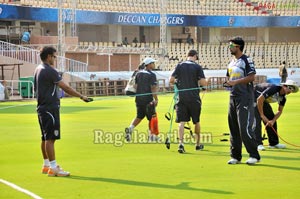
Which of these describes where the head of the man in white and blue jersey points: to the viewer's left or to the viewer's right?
to the viewer's left

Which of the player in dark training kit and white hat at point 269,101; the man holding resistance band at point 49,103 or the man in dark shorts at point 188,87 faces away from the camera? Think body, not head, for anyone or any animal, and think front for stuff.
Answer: the man in dark shorts

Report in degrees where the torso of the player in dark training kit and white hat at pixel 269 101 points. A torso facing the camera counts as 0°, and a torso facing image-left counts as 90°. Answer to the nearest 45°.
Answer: approximately 315°

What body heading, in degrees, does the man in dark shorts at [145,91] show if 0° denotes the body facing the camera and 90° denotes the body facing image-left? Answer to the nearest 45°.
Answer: approximately 225°

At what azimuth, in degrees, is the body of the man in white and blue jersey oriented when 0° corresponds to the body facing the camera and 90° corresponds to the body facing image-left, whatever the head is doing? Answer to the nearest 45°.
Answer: approximately 45°

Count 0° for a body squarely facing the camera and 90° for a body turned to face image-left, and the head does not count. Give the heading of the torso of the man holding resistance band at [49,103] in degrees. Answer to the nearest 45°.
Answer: approximately 270°

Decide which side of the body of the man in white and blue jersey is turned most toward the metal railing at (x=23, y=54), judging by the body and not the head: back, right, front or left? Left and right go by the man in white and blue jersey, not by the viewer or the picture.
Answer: right

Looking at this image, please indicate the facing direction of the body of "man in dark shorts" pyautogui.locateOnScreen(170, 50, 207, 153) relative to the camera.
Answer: away from the camera
